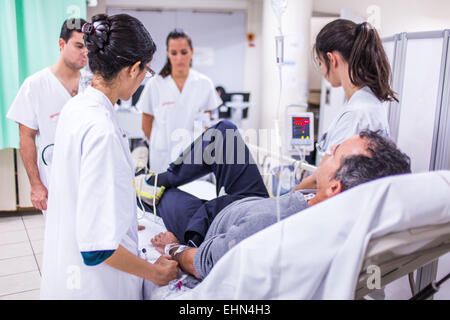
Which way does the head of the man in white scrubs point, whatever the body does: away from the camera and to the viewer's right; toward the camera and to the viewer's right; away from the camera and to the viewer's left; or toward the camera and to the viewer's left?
toward the camera and to the viewer's right

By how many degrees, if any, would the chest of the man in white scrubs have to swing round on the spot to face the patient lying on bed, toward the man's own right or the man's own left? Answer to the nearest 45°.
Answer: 0° — they already face them

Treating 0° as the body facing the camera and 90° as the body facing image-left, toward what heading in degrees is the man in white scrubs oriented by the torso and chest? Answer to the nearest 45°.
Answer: approximately 315°

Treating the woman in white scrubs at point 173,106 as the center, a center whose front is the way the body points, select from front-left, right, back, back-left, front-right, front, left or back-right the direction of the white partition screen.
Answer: front-left

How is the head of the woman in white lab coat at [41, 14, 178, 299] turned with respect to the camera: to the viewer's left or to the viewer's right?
to the viewer's right

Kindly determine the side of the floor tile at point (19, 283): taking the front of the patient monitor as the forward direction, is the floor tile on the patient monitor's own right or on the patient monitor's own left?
on the patient monitor's own right

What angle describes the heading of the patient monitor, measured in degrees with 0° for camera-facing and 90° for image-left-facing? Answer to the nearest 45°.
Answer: approximately 0°

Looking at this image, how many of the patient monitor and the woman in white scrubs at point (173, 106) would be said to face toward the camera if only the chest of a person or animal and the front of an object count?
2
